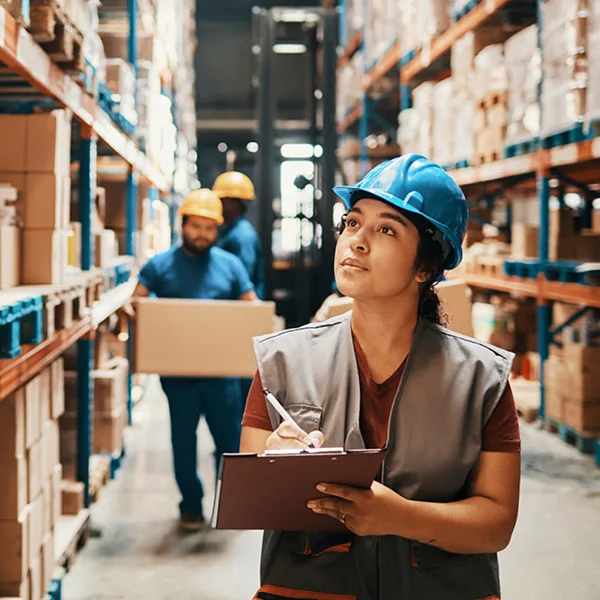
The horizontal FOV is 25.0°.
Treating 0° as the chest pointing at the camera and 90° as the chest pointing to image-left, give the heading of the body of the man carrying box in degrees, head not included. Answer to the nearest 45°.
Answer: approximately 0°

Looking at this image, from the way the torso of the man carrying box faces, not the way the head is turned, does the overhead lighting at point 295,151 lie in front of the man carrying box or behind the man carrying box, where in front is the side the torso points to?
behind

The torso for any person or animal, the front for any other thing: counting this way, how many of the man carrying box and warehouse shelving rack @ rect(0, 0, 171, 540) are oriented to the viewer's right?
1

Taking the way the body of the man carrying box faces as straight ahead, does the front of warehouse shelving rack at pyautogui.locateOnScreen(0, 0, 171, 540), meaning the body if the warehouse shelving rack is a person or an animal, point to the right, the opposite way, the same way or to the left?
to the left

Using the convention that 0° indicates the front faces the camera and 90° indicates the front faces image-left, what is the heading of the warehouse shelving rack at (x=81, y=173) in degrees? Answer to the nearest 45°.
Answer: approximately 270°

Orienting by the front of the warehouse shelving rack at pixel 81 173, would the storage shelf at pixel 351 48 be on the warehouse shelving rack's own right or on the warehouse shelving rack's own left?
on the warehouse shelving rack's own left

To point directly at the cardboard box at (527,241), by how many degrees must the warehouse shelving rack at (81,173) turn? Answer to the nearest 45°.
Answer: approximately 45° to its left
